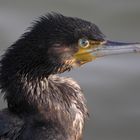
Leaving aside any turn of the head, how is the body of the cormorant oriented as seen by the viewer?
to the viewer's right
